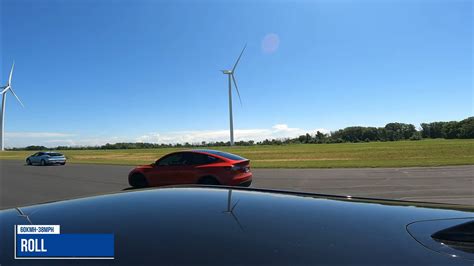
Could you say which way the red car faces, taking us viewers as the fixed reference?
facing away from the viewer and to the left of the viewer
